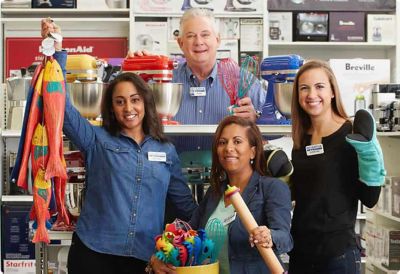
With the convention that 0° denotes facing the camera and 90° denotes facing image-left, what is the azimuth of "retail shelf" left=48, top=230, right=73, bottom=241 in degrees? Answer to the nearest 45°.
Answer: approximately 0°

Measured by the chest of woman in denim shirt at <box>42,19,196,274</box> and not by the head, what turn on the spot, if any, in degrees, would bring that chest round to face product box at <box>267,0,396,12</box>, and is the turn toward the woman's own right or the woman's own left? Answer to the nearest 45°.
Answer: approximately 135° to the woman's own left

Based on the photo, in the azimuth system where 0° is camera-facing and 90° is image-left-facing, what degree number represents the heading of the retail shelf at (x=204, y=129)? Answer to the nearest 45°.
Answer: approximately 0°

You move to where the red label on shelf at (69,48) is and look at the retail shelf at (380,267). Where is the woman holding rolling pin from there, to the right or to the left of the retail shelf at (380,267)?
right
